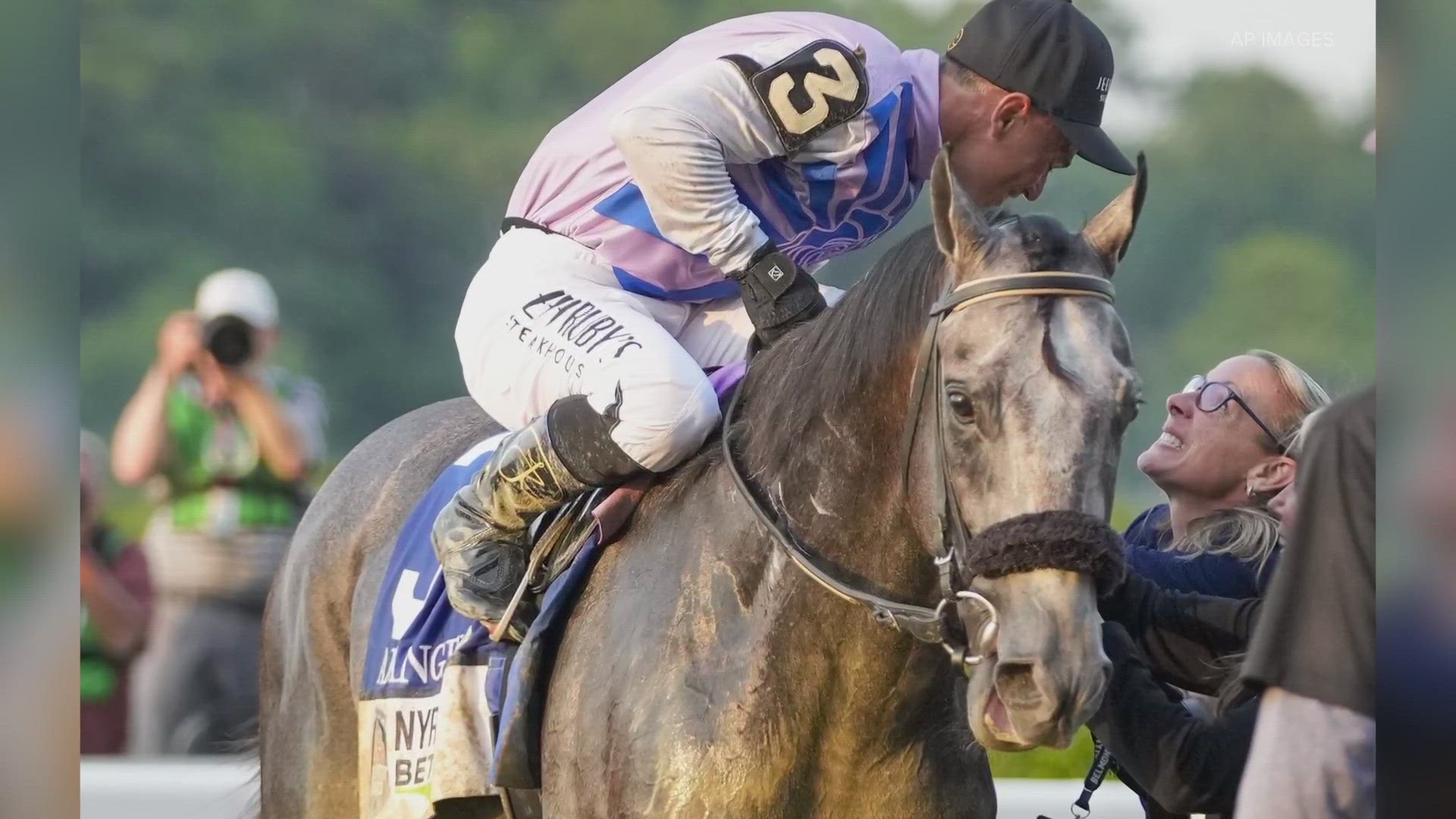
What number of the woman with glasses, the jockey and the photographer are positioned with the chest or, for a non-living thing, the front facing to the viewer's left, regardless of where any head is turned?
1

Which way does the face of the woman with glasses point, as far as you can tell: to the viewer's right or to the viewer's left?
to the viewer's left

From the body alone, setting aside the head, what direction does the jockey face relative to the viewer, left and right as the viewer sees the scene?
facing to the right of the viewer

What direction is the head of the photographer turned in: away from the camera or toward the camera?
toward the camera

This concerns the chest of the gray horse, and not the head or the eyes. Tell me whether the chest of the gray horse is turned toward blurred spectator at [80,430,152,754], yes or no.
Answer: no

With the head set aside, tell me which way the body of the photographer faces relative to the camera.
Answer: toward the camera

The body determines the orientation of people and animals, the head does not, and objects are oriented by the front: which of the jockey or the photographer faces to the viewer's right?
the jockey

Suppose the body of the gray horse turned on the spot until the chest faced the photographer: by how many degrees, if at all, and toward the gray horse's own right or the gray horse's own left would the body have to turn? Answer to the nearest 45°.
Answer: approximately 180°

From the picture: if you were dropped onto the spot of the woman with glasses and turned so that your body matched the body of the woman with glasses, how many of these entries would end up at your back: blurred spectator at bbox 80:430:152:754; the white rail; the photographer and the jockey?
0

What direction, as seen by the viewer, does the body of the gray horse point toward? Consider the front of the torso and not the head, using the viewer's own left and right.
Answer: facing the viewer and to the right of the viewer

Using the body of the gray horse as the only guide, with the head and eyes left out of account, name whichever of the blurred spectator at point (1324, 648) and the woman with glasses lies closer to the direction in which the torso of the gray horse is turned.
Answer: the blurred spectator

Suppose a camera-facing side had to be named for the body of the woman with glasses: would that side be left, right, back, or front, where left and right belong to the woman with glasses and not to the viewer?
left

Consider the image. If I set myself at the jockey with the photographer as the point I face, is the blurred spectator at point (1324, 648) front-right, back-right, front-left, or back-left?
back-right
